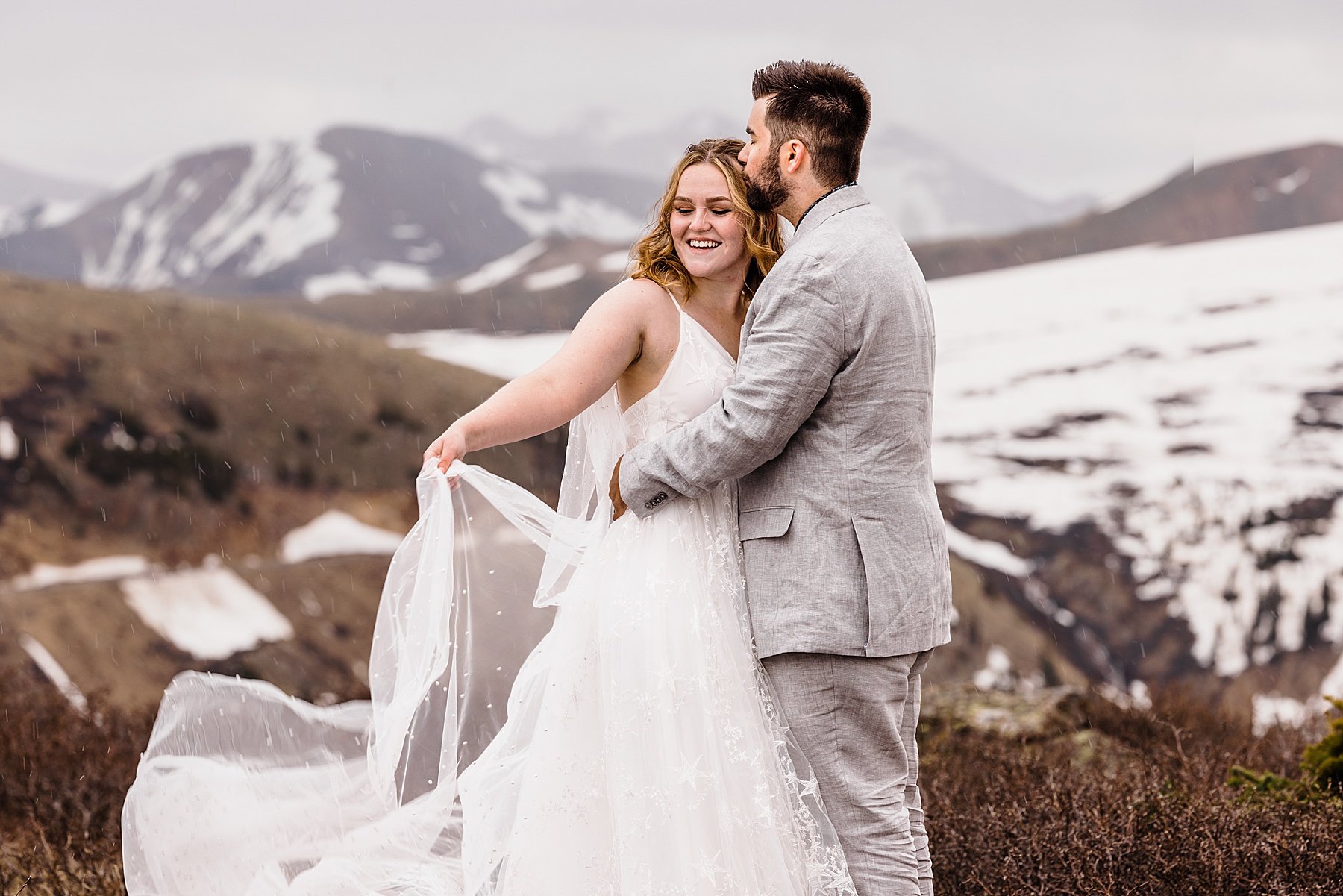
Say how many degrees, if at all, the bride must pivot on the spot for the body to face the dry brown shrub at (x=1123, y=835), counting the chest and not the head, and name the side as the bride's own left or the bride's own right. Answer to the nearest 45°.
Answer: approximately 45° to the bride's own left

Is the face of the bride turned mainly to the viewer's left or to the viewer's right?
to the viewer's left

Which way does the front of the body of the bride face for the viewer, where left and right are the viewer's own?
facing the viewer and to the right of the viewer

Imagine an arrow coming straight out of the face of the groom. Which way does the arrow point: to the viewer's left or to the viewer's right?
to the viewer's left

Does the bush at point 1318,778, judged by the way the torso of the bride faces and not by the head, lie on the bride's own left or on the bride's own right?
on the bride's own left
